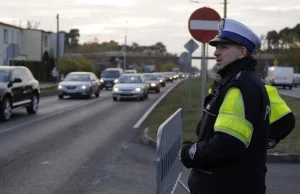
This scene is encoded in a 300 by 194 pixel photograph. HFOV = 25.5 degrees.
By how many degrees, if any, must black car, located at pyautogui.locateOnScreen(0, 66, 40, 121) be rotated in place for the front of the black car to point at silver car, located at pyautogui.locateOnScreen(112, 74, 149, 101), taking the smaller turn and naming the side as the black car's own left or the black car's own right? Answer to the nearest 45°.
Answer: approximately 180°

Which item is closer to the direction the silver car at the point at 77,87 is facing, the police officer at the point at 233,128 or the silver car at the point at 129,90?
the police officer

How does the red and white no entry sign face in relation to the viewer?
toward the camera

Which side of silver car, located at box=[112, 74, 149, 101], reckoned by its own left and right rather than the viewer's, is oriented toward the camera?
front

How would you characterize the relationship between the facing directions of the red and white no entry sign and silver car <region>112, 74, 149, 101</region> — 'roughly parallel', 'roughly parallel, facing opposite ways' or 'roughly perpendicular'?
roughly parallel

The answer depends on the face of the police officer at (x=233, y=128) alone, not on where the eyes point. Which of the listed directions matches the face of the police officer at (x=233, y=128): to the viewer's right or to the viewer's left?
to the viewer's left

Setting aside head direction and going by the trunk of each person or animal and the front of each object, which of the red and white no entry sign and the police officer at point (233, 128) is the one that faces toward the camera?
the red and white no entry sign

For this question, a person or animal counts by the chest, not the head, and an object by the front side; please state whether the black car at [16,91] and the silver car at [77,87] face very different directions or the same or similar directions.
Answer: same or similar directions

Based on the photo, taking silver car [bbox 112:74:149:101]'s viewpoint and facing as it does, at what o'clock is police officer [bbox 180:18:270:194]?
The police officer is roughly at 12 o'clock from the silver car.

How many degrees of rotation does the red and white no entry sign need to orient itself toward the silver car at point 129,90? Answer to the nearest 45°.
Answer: approximately 180°

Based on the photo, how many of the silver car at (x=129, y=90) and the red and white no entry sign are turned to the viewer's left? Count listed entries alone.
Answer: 0
